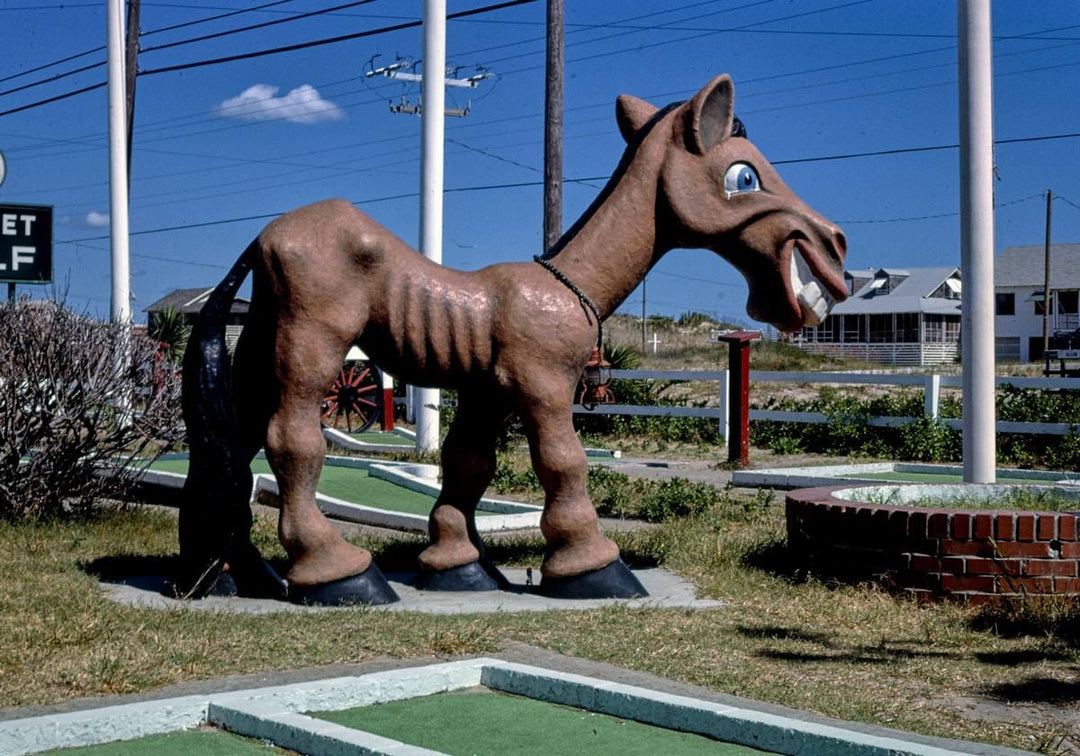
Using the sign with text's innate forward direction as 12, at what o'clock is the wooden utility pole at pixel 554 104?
The wooden utility pole is roughly at 8 o'clock from the sign with text.

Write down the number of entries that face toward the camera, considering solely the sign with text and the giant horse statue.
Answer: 1

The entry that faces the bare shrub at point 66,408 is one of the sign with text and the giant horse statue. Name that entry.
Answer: the sign with text

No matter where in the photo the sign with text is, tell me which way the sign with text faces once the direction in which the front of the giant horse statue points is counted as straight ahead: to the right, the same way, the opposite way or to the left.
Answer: to the right

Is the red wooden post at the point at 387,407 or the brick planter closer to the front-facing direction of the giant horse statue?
the brick planter

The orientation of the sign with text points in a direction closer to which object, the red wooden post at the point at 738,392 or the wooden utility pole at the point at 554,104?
the red wooden post

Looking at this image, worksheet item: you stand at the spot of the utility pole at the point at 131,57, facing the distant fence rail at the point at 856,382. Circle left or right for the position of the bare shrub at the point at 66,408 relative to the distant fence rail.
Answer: right

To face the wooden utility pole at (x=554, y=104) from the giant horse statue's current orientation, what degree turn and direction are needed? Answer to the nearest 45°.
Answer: approximately 90° to its left

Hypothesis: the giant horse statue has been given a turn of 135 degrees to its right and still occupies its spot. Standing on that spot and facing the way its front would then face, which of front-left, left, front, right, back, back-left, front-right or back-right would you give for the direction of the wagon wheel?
back-right

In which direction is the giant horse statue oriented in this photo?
to the viewer's right

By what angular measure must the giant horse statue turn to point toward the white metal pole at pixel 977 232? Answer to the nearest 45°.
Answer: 0° — it already faces it

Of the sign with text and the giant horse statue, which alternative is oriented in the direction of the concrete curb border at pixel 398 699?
the sign with text

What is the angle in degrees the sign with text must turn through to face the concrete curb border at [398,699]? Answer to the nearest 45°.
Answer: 0° — it already faces it
